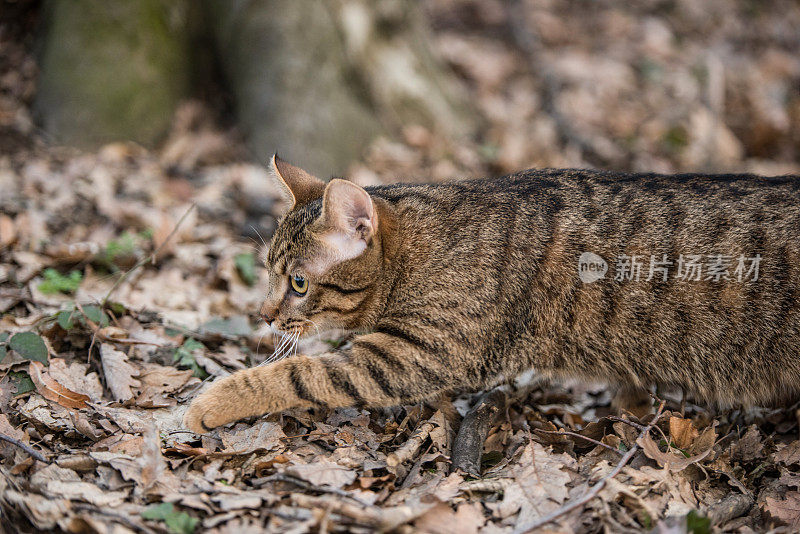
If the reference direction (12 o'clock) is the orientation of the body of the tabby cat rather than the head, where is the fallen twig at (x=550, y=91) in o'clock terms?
The fallen twig is roughly at 3 o'clock from the tabby cat.

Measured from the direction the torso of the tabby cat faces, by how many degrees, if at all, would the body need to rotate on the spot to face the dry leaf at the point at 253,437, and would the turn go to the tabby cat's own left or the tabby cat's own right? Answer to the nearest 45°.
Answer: approximately 45° to the tabby cat's own left

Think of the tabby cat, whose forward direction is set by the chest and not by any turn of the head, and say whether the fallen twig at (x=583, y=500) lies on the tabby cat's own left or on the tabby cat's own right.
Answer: on the tabby cat's own left

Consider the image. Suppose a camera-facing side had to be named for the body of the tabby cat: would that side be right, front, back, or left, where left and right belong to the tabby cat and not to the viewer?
left

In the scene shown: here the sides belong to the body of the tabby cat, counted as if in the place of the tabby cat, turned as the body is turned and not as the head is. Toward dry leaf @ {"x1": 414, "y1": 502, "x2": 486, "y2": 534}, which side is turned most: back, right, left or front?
left

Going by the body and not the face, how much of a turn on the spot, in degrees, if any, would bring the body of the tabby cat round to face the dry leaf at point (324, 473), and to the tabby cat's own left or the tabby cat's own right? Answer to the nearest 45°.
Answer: approximately 45° to the tabby cat's own left

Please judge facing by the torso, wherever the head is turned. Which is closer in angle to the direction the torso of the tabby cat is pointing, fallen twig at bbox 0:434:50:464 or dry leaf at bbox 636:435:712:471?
the fallen twig

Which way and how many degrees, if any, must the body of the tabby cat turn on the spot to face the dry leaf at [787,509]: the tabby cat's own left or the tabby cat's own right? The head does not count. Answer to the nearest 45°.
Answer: approximately 135° to the tabby cat's own left
